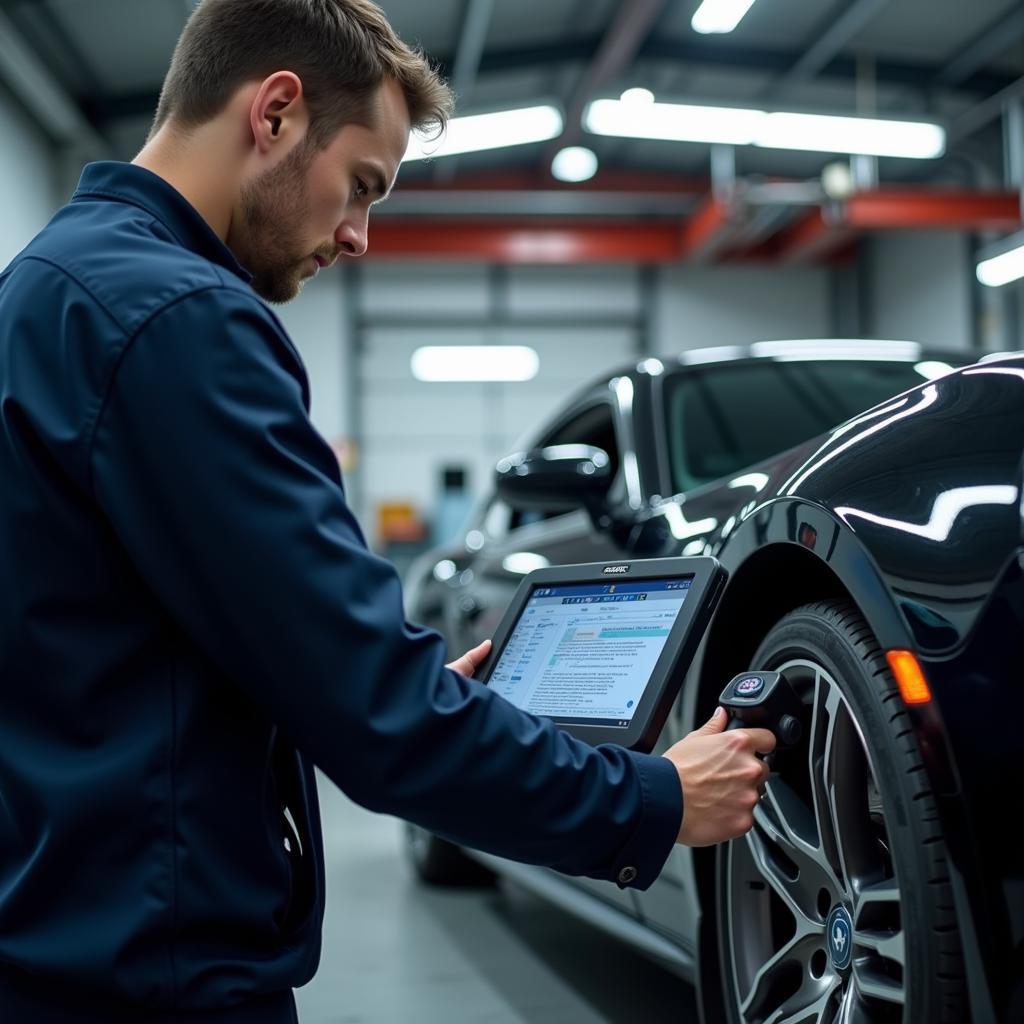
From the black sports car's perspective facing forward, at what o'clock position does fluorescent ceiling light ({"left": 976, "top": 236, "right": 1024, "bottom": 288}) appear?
The fluorescent ceiling light is roughly at 8 o'clock from the black sports car.

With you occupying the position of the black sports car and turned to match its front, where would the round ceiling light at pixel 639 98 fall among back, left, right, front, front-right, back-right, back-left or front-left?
back-left

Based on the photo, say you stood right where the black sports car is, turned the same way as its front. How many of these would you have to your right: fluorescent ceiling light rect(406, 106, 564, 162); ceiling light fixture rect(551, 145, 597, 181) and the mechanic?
1

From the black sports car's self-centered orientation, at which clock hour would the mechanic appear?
The mechanic is roughly at 3 o'clock from the black sports car.

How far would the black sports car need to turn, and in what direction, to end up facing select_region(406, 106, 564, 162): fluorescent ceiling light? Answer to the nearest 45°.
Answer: approximately 135° to its left

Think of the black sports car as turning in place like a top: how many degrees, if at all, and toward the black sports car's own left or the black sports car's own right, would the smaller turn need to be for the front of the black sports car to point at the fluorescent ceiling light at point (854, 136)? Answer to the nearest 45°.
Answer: approximately 135° to the black sports car's own left

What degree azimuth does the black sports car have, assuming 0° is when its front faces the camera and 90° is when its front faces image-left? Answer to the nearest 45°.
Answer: approximately 315°

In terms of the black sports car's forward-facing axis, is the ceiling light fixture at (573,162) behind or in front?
behind

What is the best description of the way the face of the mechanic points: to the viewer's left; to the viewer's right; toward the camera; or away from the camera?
to the viewer's right

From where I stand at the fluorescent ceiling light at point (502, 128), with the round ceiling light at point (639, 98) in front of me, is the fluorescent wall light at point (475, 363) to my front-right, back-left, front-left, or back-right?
back-left
